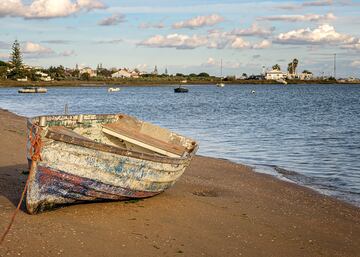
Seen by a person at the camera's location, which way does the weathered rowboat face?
facing the viewer and to the left of the viewer
